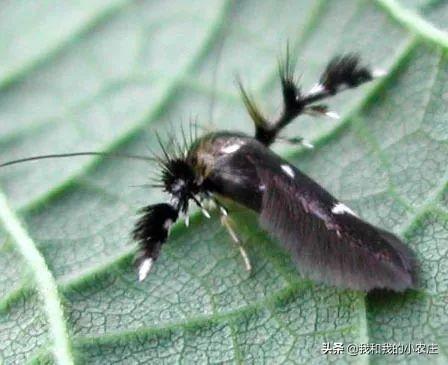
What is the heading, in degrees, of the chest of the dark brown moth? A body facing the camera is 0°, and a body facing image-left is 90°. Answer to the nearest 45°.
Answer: approximately 90°
